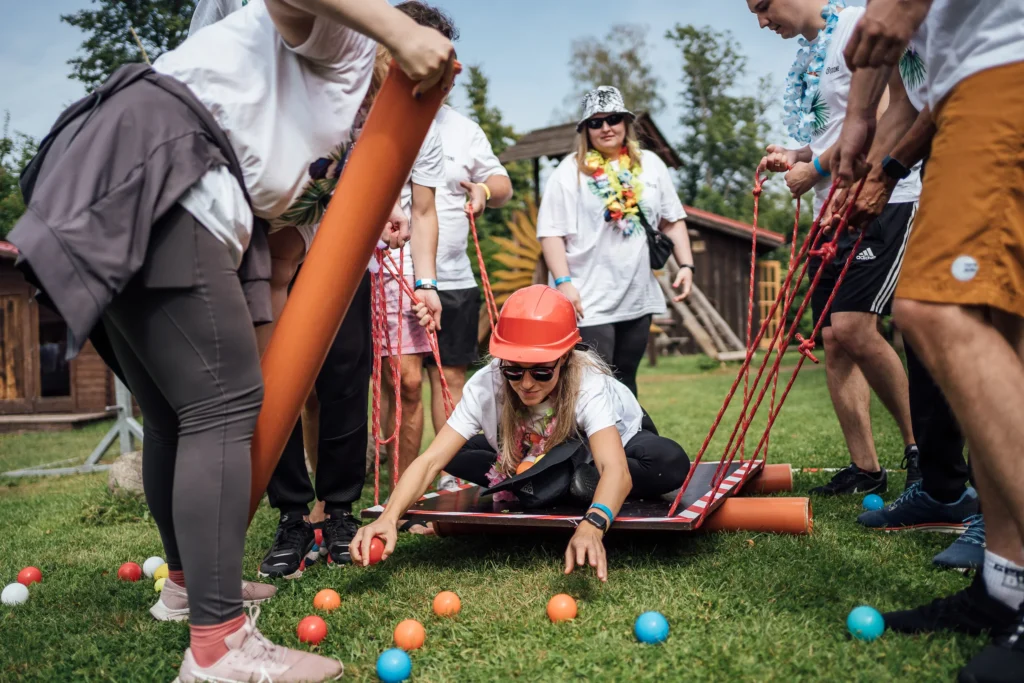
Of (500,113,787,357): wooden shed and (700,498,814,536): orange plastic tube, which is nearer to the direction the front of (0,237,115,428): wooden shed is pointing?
the orange plastic tube

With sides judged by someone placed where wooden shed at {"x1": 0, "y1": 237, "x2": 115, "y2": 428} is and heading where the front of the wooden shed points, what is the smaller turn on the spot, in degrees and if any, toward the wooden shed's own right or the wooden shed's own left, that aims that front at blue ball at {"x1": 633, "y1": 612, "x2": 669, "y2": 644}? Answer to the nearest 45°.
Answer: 0° — it already faces it

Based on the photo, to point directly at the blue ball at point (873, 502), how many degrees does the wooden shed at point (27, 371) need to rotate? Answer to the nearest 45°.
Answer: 0° — it already faces it

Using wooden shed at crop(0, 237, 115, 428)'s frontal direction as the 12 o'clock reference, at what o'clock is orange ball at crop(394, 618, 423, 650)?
The orange ball is roughly at 12 o'clock from the wooden shed.

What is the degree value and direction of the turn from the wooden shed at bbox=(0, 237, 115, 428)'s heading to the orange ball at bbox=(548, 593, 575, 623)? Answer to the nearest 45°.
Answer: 0° — it already faces it

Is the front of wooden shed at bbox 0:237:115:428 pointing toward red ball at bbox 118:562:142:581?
yes

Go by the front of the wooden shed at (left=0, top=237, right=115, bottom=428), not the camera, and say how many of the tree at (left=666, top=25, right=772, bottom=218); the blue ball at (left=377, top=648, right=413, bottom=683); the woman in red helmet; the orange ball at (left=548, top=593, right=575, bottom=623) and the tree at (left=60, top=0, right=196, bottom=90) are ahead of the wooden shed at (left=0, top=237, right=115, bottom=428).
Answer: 3

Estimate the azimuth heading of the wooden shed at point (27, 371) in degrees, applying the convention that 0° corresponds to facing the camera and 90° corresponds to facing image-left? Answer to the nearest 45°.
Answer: approximately 0°

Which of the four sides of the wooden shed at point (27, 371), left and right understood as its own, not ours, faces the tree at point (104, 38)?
back

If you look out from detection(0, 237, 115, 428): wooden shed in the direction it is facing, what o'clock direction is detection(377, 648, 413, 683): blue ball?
The blue ball is roughly at 12 o'clock from the wooden shed.

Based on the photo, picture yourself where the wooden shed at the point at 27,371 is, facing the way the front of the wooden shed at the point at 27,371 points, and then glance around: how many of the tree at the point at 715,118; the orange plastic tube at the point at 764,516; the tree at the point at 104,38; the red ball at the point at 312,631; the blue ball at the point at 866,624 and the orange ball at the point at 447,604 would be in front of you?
4

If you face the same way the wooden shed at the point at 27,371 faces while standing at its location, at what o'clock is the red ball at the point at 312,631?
The red ball is roughly at 12 o'clock from the wooden shed.
